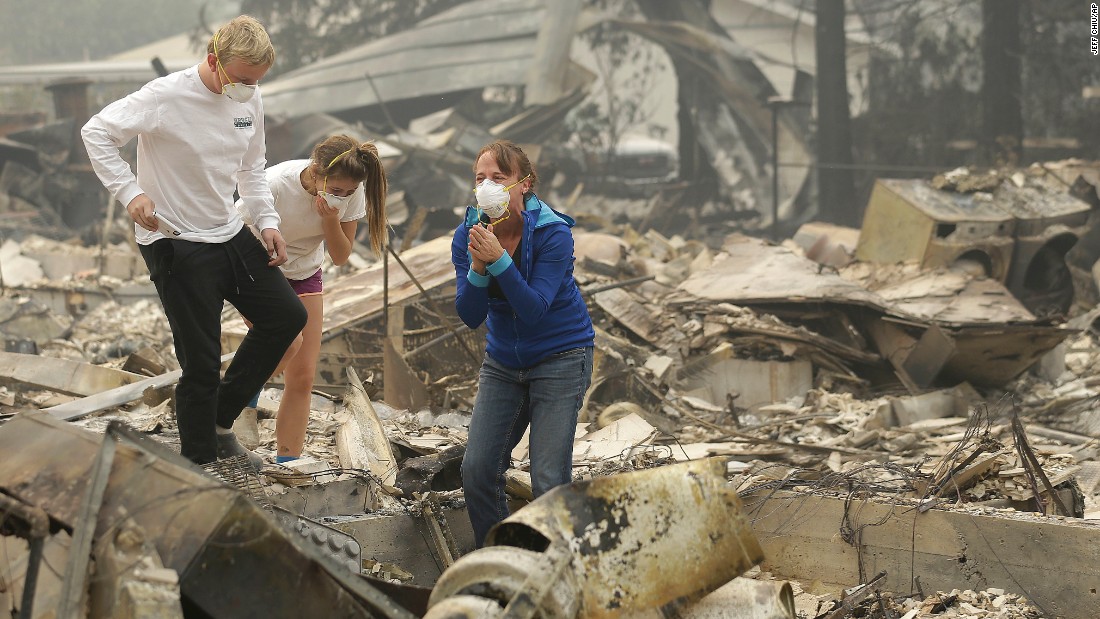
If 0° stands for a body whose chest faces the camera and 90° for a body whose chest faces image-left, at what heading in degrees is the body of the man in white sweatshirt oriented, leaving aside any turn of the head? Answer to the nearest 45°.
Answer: approximately 315°

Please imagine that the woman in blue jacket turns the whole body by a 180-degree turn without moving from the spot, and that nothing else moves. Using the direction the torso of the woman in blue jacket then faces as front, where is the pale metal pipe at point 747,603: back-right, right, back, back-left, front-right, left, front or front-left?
right

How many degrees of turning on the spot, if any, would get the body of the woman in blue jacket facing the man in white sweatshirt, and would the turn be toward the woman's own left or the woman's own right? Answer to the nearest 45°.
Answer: approximately 45° to the woman's own right

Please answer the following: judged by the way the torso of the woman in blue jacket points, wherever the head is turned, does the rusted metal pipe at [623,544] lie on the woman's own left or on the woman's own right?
on the woman's own left

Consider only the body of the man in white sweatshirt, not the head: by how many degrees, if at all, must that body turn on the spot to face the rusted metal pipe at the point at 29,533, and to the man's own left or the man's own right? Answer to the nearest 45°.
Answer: approximately 90° to the man's own right

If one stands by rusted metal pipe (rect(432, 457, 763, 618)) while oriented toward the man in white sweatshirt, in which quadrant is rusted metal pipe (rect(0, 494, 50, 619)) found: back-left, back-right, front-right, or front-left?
front-left

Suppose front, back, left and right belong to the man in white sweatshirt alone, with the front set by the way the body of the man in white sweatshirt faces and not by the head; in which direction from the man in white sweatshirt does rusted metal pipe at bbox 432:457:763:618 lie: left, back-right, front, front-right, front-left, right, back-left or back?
front

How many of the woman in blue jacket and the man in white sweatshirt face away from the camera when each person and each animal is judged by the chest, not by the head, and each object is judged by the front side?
0

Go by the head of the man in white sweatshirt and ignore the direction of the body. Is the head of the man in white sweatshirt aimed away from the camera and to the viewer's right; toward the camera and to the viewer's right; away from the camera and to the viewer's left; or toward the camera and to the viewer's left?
toward the camera and to the viewer's right

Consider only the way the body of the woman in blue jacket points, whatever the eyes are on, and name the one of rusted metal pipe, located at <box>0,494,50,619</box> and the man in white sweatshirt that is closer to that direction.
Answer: the rusted metal pipe

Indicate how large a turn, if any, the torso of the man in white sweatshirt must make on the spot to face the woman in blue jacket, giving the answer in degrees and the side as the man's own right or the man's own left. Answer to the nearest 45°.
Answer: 0° — they already face them

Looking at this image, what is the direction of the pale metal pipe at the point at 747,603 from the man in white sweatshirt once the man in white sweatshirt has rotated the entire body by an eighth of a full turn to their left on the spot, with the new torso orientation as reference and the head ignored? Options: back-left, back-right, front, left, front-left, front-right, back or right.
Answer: front-right

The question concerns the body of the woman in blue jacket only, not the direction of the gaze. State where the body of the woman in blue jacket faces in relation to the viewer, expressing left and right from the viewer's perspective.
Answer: facing the viewer and to the left of the viewer

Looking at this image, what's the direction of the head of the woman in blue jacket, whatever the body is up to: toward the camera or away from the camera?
toward the camera
